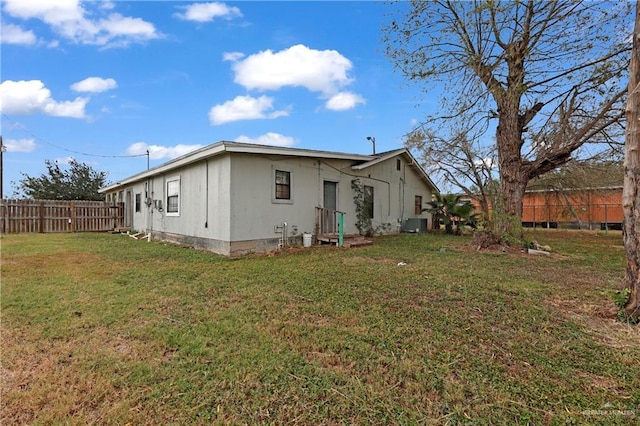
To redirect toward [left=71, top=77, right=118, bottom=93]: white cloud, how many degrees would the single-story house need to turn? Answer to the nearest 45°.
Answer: approximately 180°

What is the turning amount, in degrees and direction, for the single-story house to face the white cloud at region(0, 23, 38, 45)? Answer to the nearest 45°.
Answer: approximately 135° to its right

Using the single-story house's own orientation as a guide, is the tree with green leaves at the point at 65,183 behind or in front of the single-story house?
behind

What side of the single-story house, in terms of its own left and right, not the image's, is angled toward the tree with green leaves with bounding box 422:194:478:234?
left

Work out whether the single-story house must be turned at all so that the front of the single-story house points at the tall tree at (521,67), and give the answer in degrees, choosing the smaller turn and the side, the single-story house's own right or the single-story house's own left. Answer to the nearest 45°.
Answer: approximately 45° to the single-story house's own left

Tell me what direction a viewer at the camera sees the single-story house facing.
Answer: facing the viewer and to the right of the viewer
